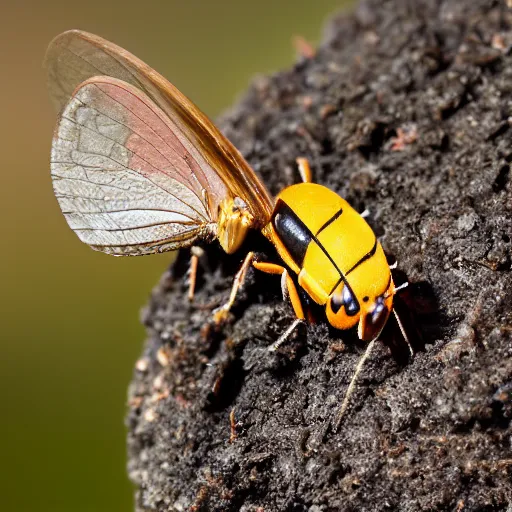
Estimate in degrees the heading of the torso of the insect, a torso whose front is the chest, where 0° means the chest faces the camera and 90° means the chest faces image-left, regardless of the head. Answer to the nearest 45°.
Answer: approximately 315°
